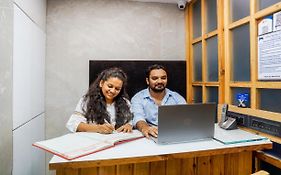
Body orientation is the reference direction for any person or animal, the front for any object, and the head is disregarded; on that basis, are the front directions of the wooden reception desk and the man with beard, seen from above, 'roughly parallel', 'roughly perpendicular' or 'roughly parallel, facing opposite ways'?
roughly parallel

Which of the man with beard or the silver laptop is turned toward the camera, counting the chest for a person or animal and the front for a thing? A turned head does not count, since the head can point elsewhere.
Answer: the man with beard

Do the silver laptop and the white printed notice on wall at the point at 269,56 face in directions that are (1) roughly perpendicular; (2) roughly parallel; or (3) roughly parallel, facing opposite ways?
roughly perpendicular

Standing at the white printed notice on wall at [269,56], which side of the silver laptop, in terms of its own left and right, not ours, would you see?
right

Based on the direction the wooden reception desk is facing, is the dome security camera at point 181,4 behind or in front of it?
behind

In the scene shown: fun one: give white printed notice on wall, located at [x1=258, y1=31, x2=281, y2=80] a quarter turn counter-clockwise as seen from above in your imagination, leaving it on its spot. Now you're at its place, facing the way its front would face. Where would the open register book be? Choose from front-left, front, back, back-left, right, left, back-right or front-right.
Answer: right

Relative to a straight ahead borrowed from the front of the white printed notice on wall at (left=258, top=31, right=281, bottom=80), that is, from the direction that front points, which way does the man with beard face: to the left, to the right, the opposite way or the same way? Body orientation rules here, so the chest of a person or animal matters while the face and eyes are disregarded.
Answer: to the left

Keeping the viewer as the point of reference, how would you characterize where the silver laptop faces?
facing away from the viewer and to the left of the viewer

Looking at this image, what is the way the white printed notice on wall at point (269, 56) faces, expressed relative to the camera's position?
facing the viewer and to the left of the viewer

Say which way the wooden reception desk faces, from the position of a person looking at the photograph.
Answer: facing the viewer

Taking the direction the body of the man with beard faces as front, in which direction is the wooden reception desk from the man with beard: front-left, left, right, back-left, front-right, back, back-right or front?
front

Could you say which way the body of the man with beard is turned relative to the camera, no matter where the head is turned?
toward the camera

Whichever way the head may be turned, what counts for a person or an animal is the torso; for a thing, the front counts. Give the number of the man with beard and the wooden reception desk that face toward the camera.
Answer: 2

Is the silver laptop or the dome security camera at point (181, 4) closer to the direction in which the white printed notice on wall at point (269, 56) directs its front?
the silver laptop
